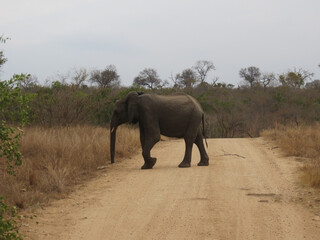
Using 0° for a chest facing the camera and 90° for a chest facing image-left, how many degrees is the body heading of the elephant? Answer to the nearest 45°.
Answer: approximately 90°
